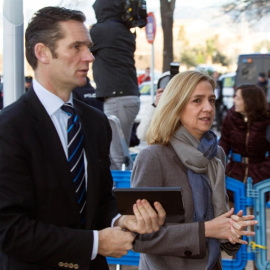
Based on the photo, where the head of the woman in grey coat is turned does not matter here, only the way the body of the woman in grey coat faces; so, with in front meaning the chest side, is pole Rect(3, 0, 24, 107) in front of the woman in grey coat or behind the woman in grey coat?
behind

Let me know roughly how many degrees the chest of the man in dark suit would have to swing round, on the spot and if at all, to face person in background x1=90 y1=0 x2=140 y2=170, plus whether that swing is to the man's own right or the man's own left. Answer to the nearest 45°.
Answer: approximately 135° to the man's own left

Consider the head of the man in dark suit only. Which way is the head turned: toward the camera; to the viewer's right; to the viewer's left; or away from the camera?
to the viewer's right

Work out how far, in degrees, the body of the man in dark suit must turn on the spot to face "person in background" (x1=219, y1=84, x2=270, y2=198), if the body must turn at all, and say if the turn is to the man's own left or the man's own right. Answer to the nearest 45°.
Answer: approximately 90° to the man's own left

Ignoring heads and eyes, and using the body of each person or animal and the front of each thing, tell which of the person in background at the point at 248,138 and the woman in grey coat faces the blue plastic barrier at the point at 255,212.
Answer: the person in background

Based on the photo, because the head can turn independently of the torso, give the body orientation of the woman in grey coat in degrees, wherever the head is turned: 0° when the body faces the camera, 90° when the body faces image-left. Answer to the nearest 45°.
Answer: approximately 315°

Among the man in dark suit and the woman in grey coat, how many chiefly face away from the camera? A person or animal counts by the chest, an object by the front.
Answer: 0

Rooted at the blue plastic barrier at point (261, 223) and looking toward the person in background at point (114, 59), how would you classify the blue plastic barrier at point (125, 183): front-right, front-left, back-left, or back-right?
front-left

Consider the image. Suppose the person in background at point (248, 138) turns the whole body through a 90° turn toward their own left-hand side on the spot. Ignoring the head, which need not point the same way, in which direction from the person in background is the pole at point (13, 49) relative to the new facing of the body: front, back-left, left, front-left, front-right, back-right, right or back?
back-right

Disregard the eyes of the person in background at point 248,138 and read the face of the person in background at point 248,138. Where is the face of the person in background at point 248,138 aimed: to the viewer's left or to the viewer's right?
to the viewer's left

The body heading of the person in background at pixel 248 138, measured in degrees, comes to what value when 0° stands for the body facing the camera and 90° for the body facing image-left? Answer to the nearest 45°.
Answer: approximately 0°

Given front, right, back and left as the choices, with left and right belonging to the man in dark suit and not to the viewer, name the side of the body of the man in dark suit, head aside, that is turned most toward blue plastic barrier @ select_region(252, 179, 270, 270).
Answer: left

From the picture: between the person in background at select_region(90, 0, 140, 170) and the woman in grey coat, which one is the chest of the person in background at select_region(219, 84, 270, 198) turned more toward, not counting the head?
the woman in grey coat

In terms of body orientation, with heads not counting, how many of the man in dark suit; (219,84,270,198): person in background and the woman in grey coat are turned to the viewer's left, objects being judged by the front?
0

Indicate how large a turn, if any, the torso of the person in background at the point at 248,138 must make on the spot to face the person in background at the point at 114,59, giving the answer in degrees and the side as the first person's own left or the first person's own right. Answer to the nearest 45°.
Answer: approximately 90° to the first person's own right

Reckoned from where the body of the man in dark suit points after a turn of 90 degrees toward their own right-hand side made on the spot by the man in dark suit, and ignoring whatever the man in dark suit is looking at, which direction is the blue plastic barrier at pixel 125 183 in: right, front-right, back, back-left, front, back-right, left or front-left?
back-right

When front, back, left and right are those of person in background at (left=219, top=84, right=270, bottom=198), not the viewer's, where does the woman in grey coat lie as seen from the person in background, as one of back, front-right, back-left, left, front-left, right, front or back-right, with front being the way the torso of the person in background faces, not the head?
front

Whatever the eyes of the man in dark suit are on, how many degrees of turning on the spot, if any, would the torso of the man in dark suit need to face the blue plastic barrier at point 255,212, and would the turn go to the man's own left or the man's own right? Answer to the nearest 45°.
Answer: approximately 90° to the man's own left
